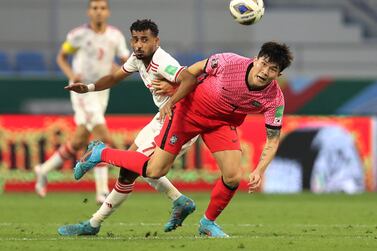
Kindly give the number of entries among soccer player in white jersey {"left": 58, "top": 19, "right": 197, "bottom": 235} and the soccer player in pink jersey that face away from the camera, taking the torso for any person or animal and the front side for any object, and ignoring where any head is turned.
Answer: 0

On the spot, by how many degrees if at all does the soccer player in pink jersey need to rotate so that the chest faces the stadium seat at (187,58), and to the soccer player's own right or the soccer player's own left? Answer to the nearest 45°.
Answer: approximately 135° to the soccer player's own left

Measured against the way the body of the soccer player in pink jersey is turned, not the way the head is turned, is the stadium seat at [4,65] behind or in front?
behind

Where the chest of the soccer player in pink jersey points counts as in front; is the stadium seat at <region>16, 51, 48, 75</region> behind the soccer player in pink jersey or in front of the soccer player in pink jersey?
behind
